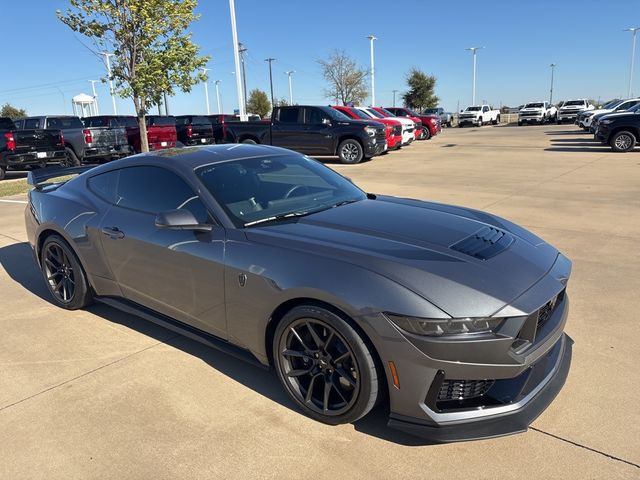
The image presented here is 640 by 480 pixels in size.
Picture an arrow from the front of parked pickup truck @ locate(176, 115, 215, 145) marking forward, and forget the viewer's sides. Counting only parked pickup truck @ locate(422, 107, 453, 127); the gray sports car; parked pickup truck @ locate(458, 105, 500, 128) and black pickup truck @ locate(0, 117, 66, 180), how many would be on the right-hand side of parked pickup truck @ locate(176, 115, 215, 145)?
2

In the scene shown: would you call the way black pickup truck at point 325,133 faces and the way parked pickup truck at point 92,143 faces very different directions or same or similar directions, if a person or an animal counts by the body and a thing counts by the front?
very different directions

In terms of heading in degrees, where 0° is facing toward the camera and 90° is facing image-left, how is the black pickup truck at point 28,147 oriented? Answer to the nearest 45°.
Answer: approximately 135°

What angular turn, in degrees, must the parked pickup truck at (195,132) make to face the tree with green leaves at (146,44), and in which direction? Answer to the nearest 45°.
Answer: approximately 135° to its left

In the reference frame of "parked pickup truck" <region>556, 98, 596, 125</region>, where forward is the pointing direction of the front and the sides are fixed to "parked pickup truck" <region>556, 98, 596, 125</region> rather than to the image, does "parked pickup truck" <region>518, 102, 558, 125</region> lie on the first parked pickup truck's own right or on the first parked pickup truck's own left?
on the first parked pickup truck's own right

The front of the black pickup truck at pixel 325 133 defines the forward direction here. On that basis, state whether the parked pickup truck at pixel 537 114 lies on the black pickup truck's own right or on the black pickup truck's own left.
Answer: on the black pickup truck's own left
